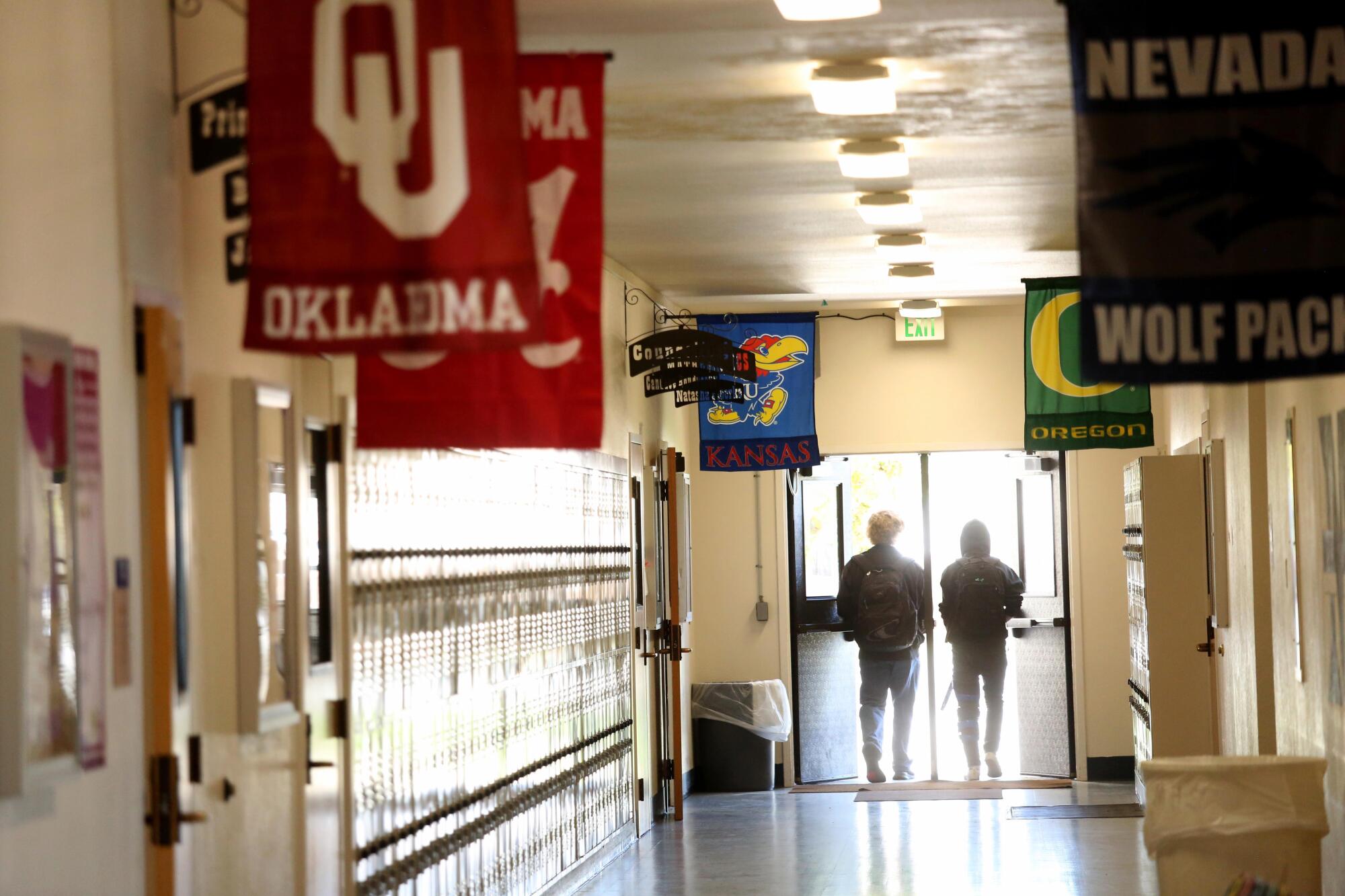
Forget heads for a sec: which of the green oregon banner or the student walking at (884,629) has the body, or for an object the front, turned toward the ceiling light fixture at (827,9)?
the green oregon banner

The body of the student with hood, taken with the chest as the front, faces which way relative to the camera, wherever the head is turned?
away from the camera

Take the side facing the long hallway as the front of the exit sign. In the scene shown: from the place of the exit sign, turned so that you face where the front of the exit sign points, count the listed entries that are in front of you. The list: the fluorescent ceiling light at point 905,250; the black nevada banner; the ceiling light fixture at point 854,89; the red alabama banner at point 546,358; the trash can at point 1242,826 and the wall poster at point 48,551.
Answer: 6

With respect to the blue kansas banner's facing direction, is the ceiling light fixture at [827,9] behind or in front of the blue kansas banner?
in front

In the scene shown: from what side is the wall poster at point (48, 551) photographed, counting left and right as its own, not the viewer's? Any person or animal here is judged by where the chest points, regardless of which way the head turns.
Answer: right

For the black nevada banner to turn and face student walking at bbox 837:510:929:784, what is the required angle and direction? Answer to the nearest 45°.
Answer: approximately 180°

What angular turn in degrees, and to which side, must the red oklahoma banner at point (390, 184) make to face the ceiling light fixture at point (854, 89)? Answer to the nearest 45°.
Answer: approximately 135° to its left

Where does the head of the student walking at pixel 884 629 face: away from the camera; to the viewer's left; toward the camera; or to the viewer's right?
away from the camera

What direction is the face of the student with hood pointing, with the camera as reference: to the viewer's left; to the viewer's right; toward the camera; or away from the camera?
away from the camera
